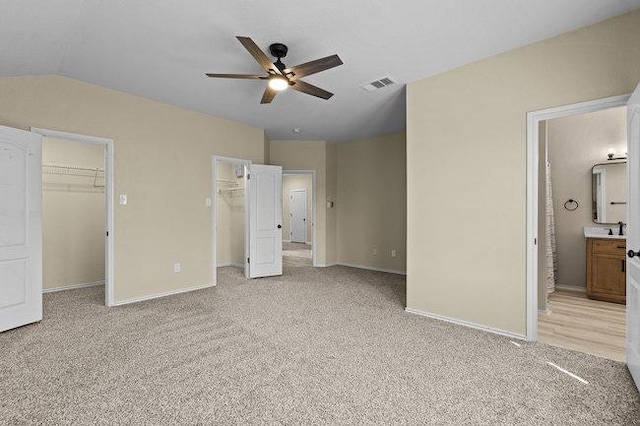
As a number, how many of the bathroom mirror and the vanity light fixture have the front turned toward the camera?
2

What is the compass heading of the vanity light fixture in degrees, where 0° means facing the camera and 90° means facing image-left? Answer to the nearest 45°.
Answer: approximately 0°

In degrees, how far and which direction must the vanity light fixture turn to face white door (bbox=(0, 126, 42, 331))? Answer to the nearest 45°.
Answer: approximately 45° to its right

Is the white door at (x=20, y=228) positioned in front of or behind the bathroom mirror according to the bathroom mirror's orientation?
in front

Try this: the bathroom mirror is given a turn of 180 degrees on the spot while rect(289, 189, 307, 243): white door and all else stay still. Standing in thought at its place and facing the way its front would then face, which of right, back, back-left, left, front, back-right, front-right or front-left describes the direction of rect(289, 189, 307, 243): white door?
left

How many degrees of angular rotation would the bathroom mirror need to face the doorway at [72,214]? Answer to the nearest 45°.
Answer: approximately 45° to its right

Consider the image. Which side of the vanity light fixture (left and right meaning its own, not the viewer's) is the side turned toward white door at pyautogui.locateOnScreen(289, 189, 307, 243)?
right

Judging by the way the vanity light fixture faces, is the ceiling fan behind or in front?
in front
